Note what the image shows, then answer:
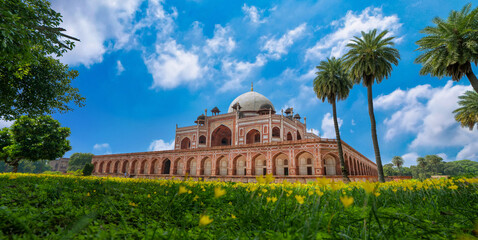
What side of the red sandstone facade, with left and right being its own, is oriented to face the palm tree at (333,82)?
left

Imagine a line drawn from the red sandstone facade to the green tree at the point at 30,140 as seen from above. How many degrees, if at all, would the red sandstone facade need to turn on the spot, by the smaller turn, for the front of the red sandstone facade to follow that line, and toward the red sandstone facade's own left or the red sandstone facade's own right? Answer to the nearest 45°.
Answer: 0° — it already faces it

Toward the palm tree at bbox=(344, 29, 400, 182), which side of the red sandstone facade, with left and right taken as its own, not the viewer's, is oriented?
left

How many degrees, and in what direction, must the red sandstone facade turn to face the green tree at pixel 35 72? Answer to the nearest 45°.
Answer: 0° — it already faces it

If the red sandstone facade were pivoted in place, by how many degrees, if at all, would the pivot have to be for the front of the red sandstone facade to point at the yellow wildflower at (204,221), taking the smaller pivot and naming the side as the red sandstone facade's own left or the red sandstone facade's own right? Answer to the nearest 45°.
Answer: approximately 45° to the red sandstone facade's own left

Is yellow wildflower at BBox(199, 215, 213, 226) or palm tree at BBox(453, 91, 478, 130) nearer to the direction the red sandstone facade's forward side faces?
the yellow wildflower

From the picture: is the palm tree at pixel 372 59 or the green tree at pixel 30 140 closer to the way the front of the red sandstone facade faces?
the green tree

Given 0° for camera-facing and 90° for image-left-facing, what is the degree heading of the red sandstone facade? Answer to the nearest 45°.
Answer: approximately 45°
